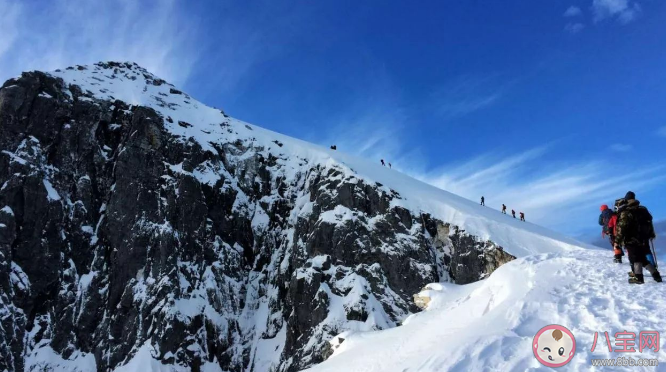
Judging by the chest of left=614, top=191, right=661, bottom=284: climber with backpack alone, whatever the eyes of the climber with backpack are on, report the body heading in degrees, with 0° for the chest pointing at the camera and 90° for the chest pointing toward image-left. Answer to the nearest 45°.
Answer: approximately 135°
